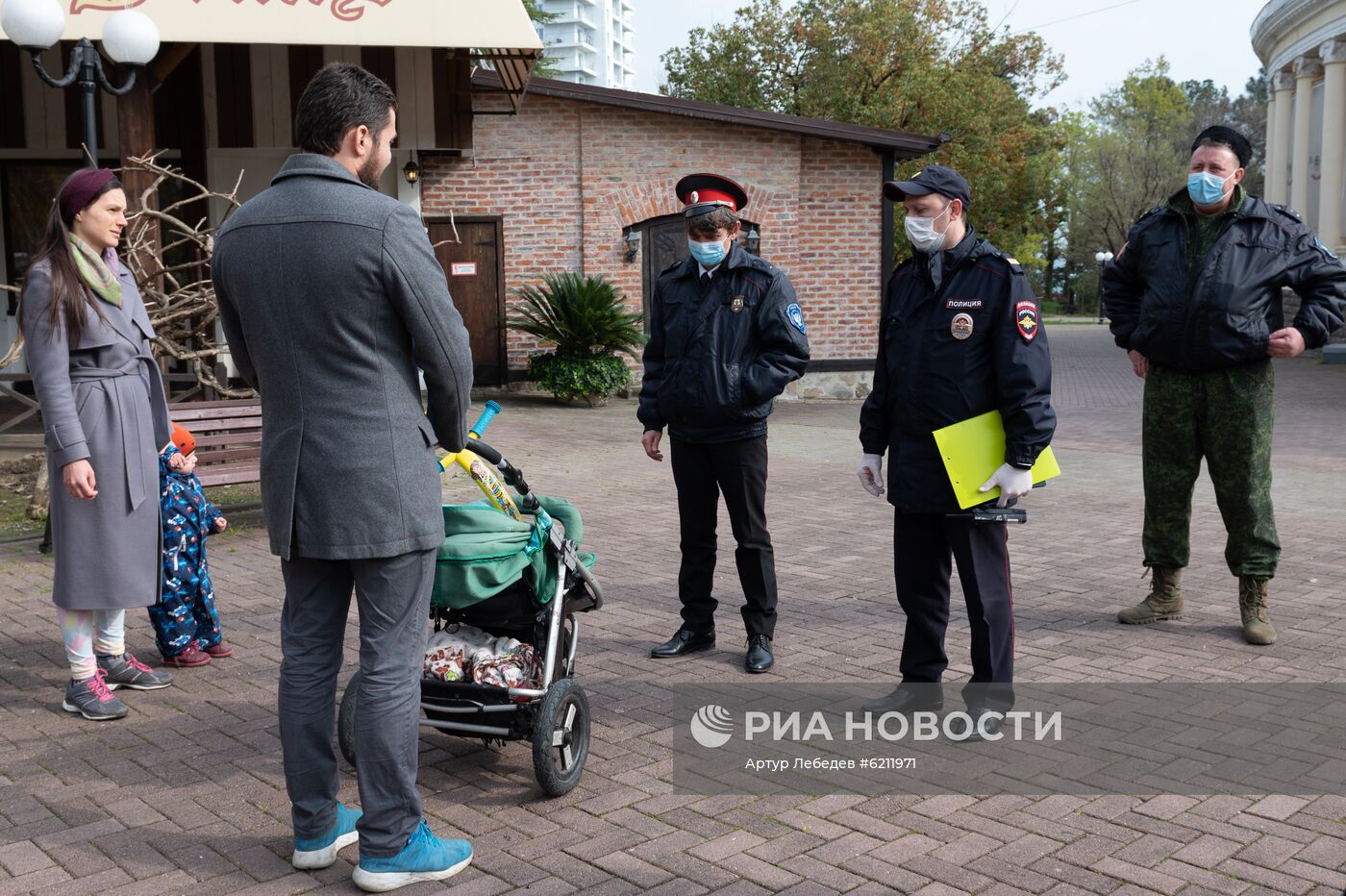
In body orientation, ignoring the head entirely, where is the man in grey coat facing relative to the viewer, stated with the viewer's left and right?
facing away from the viewer and to the right of the viewer

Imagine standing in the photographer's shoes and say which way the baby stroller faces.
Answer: facing away from the viewer and to the right of the viewer

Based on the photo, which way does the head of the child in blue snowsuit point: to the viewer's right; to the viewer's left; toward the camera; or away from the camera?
to the viewer's right

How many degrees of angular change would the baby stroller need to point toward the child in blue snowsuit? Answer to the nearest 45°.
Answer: approximately 90° to its left

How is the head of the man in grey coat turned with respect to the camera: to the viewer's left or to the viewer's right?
to the viewer's right

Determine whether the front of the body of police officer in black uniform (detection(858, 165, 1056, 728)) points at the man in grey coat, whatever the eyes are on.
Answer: yes

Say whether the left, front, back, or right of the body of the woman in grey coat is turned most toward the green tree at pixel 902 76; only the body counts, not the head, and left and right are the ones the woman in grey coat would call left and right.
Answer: left

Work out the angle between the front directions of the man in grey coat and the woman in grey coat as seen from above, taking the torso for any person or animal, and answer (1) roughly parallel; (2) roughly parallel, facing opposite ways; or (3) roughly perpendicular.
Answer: roughly perpendicular
